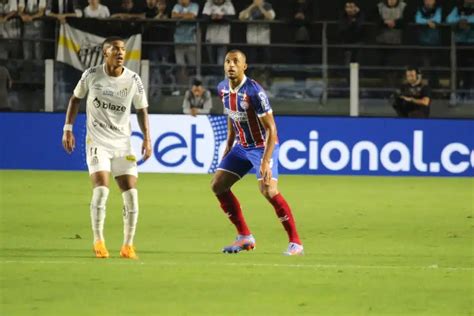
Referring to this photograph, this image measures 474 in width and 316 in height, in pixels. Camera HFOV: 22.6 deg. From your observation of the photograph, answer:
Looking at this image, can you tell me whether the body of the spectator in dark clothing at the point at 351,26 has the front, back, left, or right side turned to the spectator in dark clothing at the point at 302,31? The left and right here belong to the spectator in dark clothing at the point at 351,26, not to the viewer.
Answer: right

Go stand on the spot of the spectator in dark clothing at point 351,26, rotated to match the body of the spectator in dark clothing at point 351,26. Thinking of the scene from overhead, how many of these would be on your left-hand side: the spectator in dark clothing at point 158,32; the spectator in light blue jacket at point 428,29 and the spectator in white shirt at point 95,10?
1

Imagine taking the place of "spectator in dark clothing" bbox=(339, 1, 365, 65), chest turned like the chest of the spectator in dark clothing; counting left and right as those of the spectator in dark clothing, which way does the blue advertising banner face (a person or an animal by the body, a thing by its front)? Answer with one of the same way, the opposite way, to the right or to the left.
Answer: the same way

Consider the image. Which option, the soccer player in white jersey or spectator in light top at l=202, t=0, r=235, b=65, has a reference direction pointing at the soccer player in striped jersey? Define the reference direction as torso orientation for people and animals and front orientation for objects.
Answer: the spectator in light top

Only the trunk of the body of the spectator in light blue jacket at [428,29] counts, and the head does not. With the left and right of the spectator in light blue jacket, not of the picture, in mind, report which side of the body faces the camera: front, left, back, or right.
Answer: front

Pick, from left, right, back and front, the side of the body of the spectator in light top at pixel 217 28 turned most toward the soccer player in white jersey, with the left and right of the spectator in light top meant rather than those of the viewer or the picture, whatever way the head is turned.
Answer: front

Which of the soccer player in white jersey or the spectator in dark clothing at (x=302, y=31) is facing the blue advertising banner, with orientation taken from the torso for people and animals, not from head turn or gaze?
the spectator in dark clothing

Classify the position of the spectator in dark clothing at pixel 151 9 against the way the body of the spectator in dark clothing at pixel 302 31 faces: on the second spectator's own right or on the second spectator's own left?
on the second spectator's own right

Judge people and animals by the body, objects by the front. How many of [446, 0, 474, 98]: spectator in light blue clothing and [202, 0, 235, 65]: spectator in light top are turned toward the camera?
2

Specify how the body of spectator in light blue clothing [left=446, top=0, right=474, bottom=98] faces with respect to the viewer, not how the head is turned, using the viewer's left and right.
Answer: facing the viewer

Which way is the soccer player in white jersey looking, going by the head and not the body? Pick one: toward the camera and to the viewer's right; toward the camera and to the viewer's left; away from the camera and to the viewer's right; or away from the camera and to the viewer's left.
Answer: toward the camera and to the viewer's right

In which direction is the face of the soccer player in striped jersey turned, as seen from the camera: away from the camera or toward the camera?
toward the camera

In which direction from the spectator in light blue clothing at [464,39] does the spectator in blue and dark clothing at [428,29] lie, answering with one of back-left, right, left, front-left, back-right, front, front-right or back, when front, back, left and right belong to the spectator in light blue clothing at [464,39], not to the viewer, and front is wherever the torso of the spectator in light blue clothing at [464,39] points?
right

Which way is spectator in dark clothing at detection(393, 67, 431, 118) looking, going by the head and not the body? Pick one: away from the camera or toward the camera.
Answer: toward the camera

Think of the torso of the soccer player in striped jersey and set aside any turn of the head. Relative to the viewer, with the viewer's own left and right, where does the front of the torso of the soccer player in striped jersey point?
facing the viewer and to the left of the viewer

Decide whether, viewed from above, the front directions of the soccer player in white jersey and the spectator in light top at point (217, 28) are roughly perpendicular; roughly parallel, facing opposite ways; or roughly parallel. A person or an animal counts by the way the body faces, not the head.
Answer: roughly parallel

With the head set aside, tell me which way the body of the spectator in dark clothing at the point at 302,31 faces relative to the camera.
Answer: toward the camera
